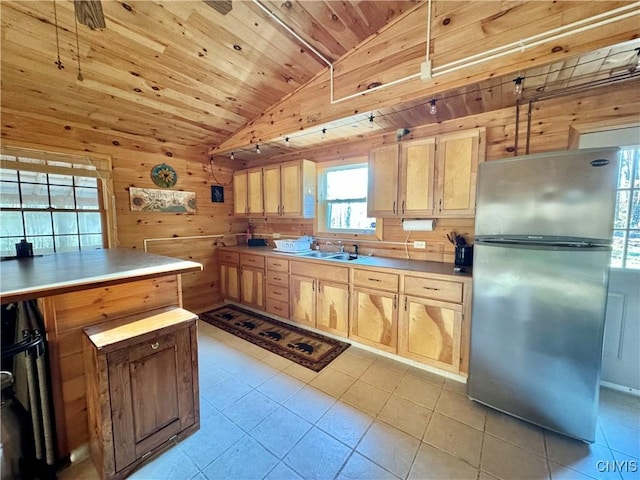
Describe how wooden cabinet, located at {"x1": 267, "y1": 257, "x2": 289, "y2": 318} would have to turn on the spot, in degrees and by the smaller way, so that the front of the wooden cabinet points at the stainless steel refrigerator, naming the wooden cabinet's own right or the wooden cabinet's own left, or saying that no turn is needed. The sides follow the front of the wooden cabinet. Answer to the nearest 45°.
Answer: approximately 90° to the wooden cabinet's own left

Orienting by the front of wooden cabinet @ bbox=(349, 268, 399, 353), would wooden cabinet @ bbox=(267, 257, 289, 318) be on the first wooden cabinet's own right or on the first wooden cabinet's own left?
on the first wooden cabinet's own right

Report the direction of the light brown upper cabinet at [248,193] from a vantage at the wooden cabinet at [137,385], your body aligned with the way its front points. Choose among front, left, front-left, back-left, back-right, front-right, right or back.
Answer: left

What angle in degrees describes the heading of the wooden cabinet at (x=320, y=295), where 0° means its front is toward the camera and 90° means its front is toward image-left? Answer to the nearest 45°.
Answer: approximately 45°

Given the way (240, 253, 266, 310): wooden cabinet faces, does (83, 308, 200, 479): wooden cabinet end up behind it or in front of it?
in front

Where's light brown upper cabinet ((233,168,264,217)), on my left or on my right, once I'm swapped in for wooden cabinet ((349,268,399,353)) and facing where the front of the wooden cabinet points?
on my right

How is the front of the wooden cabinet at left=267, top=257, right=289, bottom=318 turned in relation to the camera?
facing the viewer and to the left of the viewer

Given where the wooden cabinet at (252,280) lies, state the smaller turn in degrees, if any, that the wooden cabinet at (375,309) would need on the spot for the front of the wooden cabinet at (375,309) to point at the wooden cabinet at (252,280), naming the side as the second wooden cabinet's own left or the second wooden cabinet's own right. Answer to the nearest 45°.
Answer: approximately 90° to the second wooden cabinet's own right

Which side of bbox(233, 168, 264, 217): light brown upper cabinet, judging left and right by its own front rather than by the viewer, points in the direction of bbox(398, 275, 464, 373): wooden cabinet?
left
